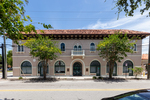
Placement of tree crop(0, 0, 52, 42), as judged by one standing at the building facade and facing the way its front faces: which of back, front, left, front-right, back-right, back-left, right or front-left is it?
front

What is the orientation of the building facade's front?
toward the camera
